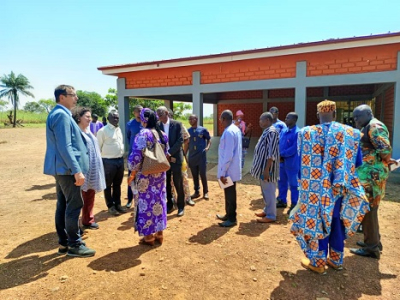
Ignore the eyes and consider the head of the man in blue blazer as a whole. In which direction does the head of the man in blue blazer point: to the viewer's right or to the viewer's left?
to the viewer's right

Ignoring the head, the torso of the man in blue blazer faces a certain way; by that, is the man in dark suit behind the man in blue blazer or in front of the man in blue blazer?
in front

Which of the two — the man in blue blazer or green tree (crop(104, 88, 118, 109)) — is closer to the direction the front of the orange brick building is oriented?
the man in blue blazer

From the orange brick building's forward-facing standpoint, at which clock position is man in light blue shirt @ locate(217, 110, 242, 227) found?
The man in light blue shirt is roughly at 11 o'clock from the orange brick building.

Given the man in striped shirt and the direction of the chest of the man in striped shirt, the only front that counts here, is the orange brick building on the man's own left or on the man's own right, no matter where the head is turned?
on the man's own right

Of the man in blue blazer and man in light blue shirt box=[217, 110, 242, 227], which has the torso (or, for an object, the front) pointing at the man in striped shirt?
the man in blue blazer

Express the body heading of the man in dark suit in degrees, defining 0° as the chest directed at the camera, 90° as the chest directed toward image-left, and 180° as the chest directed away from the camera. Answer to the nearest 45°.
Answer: approximately 45°

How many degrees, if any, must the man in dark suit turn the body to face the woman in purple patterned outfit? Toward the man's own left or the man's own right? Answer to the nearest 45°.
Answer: approximately 45° to the man's own left

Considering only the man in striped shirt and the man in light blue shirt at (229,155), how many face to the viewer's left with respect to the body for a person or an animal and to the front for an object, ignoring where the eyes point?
2

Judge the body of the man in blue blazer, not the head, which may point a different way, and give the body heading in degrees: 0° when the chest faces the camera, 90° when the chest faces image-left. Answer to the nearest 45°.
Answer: approximately 270°

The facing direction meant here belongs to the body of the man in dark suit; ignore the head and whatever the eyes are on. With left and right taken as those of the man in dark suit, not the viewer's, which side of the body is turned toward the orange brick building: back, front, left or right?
back

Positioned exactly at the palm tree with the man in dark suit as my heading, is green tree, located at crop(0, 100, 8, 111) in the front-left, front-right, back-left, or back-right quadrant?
back-right

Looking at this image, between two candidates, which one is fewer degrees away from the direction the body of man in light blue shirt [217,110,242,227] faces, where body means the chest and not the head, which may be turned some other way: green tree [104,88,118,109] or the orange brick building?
the green tree

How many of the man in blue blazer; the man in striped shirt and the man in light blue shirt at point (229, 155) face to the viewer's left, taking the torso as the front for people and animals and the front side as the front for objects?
2
